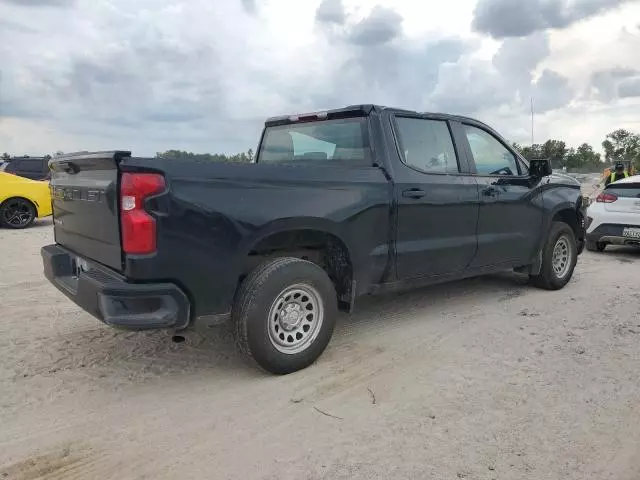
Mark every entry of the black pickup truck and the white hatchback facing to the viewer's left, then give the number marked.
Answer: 0

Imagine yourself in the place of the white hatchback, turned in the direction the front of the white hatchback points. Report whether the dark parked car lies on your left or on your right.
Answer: on your left

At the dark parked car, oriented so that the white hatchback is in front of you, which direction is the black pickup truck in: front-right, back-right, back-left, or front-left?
front-right

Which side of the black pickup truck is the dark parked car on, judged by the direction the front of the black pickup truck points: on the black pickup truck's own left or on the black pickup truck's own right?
on the black pickup truck's own left

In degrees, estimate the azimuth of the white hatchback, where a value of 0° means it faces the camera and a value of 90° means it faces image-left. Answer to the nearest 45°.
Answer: approximately 180°

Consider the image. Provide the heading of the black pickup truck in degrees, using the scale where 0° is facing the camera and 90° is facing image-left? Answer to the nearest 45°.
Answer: approximately 225°

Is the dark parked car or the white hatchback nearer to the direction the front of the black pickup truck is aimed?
the white hatchback

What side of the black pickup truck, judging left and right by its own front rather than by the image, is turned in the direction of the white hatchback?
front

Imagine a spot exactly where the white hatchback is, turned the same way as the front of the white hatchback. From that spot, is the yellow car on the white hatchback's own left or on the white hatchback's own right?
on the white hatchback's own left

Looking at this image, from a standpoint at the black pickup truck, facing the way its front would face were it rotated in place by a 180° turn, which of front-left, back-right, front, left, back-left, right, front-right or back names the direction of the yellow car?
right
